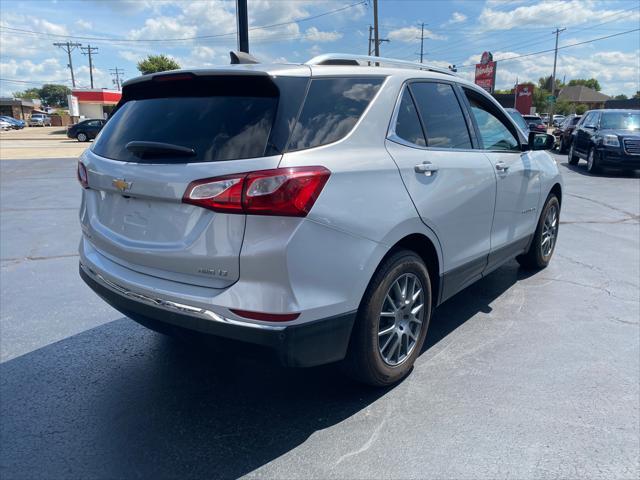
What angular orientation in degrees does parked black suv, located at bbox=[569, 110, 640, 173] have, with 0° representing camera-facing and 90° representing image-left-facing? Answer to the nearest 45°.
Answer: approximately 315°

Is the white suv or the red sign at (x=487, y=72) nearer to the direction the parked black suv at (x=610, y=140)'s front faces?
the white suv

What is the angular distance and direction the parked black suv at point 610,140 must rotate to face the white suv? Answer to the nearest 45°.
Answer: approximately 45° to its right

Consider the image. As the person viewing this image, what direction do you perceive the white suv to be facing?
facing away from the viewer and to the right of the viewer

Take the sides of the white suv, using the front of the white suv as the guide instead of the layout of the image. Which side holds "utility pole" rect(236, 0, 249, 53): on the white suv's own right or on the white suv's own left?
on the white suv's own left

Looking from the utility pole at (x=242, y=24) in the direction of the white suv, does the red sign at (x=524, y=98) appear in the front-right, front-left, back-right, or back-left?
back-left

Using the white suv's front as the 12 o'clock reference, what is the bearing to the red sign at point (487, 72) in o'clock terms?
The red sign is roughly at 11 o'clock from the white suv.

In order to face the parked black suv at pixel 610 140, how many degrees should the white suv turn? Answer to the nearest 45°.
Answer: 0° — it already faces it
